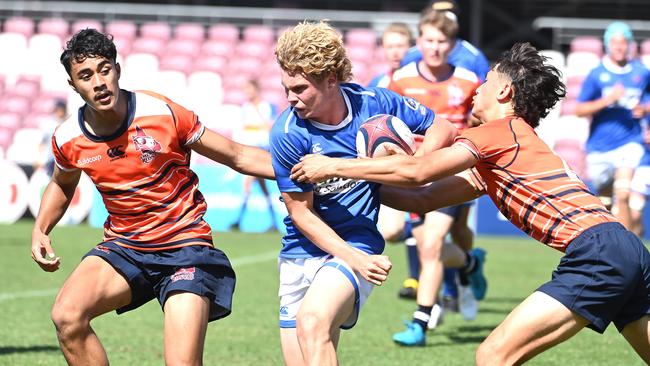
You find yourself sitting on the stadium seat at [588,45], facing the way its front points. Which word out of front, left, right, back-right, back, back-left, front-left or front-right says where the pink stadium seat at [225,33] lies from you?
right

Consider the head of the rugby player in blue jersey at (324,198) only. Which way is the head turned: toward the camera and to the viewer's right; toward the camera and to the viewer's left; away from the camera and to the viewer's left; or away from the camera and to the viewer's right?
toward the camera and to the viewer's left

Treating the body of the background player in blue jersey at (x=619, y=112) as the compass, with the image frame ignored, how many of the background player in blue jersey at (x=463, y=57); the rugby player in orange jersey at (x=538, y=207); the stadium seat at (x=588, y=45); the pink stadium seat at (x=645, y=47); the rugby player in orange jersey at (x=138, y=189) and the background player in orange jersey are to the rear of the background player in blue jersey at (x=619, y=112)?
2

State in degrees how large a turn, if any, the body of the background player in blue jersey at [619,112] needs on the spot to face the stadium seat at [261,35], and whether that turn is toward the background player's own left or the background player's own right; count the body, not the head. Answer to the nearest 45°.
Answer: approximately 135° to the background player's own right

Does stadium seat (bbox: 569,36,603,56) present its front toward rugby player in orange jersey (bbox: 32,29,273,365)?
yes

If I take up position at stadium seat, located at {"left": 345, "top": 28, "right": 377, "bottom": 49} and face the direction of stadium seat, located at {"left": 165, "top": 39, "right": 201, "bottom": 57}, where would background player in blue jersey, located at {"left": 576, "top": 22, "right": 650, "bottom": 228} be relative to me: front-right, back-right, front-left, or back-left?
back-left

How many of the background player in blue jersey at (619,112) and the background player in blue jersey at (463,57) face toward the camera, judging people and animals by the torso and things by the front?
2

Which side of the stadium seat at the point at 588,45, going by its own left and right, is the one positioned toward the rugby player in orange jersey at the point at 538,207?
front

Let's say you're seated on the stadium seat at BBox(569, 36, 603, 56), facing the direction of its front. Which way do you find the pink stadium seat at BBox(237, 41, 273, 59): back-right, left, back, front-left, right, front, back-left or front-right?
right

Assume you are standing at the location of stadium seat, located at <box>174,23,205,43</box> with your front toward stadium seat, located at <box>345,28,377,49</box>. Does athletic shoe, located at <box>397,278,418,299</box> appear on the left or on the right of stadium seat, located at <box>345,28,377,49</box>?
right
